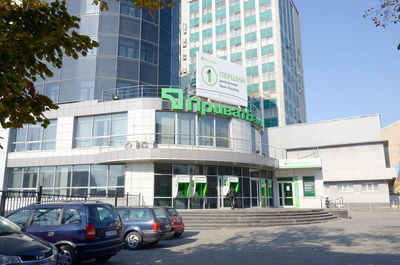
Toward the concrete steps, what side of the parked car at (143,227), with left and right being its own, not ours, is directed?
right

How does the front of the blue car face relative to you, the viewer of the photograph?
facing away from the viewer and to the left of the viewer

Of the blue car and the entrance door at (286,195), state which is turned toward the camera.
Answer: the entrance door

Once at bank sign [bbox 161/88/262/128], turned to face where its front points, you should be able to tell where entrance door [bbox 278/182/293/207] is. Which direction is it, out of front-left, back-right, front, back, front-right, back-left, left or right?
left

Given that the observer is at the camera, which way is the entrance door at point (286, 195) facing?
facing the viewer

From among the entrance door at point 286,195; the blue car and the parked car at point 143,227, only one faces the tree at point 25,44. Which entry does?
the entrance door

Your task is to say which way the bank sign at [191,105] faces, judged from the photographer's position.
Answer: facing the viewer and to the right of the viewer

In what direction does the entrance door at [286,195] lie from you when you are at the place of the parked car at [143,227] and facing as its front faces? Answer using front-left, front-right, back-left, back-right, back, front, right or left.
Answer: right

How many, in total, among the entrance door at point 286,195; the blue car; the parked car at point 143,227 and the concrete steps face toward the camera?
2

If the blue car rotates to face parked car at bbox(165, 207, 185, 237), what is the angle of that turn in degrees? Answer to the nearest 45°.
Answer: approximately 90° to its right

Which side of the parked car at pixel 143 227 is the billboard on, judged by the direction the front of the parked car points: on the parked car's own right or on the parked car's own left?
on the parked car's own right

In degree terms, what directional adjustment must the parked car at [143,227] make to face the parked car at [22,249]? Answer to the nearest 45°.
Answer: approximately 135° to its left

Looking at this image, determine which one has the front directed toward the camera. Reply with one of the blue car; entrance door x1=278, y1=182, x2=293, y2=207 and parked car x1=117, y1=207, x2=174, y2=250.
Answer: the entrance door

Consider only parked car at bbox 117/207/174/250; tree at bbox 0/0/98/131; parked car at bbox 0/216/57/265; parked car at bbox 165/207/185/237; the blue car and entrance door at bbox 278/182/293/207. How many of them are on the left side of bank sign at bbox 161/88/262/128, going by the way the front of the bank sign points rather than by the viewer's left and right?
1

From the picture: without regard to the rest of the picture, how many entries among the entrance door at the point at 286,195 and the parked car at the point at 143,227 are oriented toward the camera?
1

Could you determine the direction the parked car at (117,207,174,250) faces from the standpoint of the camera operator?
facing away from the viewer and to the left of the viewer

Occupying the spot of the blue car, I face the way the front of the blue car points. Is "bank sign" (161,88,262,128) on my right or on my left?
on my right

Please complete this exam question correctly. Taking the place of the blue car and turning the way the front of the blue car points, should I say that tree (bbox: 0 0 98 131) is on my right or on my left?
on my left

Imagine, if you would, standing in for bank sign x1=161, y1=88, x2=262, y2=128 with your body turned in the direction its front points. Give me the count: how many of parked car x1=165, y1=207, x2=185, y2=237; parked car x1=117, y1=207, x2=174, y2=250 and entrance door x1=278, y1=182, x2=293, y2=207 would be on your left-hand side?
1

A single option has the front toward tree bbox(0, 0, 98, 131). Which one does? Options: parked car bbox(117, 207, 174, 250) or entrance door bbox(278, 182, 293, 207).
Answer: the entrance door
